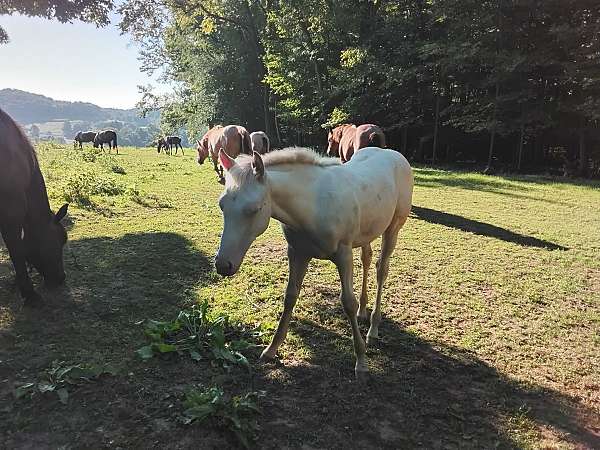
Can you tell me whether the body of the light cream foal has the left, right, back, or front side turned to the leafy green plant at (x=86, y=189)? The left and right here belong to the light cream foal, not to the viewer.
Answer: right

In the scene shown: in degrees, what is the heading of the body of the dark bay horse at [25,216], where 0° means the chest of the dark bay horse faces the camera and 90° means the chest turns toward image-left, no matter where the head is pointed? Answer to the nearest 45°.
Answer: approximately 270°

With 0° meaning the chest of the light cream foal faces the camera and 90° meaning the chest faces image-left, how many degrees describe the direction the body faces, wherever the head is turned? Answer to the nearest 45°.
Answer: approximately 45°

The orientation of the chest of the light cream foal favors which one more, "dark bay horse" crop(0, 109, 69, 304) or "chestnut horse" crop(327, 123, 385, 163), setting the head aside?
the dark bay horse

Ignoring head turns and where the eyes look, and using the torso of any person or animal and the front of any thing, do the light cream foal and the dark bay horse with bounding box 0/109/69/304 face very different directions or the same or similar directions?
very different directions
